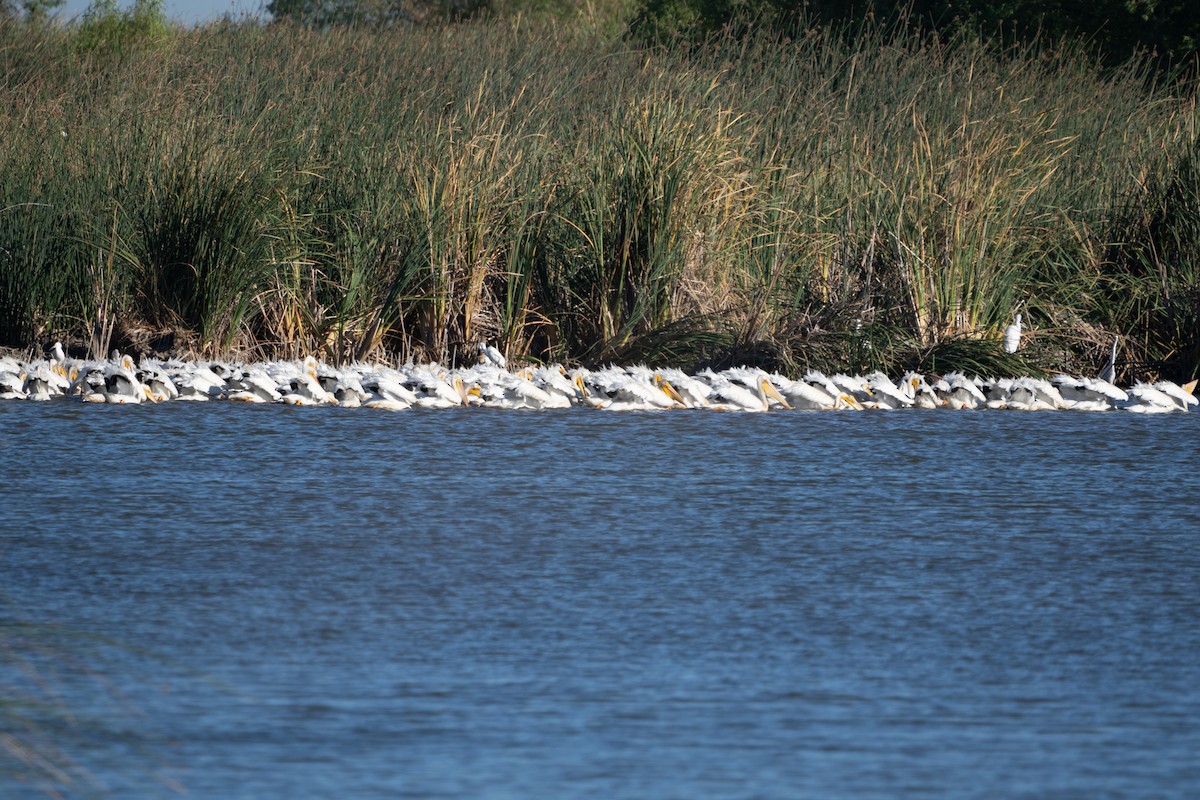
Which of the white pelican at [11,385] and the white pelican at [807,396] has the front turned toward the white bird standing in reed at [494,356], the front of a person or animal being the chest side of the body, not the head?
the white pelican at [11,385]

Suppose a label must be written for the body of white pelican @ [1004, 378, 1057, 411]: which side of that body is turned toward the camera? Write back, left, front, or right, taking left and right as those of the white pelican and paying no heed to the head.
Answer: right

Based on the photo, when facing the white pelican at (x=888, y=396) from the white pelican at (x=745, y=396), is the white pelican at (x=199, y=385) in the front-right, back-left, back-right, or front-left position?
back-left

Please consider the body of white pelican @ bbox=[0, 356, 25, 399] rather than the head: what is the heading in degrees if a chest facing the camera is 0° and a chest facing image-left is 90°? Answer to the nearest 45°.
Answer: approximately 270°

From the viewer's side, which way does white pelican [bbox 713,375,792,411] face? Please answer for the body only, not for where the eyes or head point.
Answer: to the viewer's right

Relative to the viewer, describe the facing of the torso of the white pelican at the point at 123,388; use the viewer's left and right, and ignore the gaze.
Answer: facing to the right of the viewer

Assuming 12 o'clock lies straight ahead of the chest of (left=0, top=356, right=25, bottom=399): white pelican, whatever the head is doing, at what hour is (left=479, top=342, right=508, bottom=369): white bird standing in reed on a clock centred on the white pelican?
The white bird standing in reed is roughly at 12 o'clock from the white pelican.

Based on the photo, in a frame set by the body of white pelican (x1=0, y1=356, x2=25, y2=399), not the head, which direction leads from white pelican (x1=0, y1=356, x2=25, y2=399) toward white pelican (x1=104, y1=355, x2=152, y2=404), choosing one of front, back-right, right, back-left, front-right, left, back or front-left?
front-right

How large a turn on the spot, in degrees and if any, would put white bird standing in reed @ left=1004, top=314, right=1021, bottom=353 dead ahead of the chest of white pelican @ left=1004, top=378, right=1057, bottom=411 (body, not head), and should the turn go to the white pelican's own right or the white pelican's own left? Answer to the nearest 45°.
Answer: approximately 90° to the white pelican's own left
